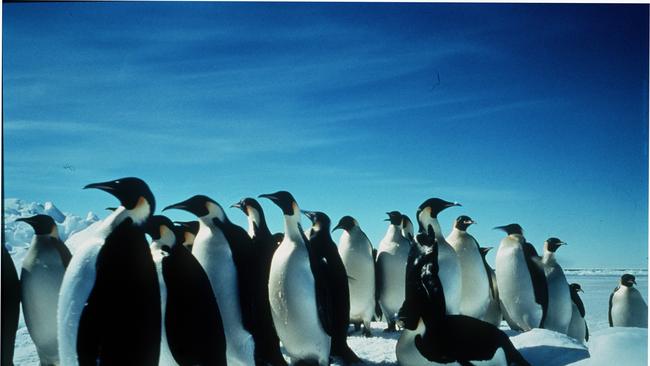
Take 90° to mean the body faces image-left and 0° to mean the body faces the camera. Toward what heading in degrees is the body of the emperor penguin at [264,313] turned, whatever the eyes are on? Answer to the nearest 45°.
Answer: approximately 90°

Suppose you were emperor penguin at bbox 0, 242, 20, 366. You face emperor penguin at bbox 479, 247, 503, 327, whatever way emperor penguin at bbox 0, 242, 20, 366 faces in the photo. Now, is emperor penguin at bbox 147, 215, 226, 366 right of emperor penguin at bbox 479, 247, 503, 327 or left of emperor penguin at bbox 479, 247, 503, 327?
right

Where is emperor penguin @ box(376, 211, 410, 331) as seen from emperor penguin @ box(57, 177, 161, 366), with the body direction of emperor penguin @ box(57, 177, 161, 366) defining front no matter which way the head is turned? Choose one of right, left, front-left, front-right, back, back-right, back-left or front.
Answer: back-right

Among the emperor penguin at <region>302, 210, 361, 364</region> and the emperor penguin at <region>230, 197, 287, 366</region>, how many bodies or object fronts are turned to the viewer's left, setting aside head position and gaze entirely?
2

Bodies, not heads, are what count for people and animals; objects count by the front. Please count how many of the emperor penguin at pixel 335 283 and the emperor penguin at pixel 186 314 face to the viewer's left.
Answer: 2

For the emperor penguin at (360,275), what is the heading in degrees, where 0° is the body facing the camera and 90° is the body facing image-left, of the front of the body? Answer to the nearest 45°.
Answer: approximately 45°

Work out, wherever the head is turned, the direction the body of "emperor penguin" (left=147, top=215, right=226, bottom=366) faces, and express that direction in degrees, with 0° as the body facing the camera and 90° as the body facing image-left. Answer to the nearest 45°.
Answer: approximately 90°

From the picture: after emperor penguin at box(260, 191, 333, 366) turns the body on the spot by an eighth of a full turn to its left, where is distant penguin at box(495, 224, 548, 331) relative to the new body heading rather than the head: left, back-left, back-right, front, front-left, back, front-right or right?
back-left

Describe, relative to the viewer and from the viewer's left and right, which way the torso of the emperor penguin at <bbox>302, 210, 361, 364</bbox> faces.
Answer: facing to the left of the viewer

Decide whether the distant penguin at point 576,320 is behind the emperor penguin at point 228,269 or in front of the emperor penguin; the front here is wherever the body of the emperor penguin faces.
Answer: behind

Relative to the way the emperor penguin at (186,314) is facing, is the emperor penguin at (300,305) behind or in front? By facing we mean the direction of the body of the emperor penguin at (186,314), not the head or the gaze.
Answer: behind
